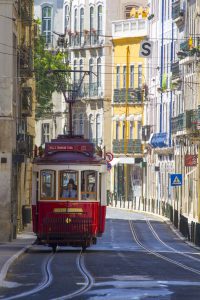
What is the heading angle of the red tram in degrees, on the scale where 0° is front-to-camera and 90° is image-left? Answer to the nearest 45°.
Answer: approximately 0°

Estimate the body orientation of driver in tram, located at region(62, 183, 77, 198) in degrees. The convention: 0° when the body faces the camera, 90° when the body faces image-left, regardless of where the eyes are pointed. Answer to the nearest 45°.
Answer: approximately 0°
